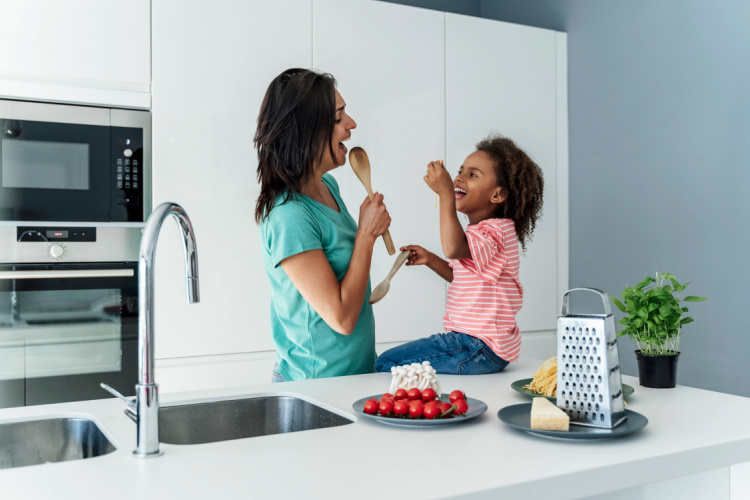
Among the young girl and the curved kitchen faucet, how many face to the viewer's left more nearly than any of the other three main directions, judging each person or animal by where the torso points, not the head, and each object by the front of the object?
1

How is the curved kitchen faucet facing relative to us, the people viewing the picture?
facing away from the viewer and to the right of the viewer

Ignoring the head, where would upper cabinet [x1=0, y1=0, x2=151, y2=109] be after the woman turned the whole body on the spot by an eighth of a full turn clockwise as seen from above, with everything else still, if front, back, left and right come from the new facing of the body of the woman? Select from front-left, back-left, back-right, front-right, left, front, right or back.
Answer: back

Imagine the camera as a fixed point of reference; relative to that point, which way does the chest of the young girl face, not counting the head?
to the viewer's left

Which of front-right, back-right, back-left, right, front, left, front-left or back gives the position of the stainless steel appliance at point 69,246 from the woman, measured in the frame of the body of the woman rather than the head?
back-left

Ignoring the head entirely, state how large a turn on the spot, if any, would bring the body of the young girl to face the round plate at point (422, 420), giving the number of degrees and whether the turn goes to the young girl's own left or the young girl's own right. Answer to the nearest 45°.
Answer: approximately 90° to the young girl's own left

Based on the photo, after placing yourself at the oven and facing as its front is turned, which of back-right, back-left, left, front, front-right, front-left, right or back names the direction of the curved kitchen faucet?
front-left

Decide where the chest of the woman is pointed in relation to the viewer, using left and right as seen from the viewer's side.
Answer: facing to the right of the viewer

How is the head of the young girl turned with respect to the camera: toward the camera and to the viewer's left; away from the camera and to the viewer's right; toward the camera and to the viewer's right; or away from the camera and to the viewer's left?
toward the camera and to the viewer's left

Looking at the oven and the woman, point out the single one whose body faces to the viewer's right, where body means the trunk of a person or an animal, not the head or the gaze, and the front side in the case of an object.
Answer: the woman

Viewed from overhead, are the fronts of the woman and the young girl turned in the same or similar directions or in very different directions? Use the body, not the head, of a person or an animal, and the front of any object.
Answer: very different directions

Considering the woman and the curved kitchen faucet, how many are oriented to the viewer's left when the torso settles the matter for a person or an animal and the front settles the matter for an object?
0

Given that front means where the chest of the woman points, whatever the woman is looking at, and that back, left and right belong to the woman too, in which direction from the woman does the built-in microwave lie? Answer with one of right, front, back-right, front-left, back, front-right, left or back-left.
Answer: back-left
